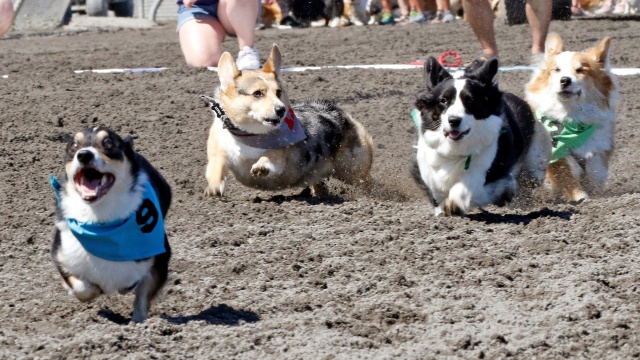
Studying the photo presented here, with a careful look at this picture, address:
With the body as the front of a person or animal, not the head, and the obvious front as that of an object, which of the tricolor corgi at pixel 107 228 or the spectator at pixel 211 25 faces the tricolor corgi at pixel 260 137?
the spectator

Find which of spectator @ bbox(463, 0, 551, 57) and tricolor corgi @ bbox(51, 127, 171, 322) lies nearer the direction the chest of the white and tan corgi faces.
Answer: the tricolor corgi

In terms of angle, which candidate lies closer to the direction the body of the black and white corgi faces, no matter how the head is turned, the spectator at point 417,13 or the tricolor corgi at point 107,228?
the tricolor corgi

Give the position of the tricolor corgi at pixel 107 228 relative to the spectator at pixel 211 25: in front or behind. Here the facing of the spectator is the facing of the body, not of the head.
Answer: in front

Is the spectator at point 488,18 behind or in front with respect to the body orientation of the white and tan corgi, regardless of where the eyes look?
behind

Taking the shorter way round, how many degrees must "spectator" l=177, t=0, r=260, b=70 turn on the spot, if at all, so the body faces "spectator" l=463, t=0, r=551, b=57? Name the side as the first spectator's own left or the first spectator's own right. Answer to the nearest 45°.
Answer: approximately 90° to the first spectator's own left

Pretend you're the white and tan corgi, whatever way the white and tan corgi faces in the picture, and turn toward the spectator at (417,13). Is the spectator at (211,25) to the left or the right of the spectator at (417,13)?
left

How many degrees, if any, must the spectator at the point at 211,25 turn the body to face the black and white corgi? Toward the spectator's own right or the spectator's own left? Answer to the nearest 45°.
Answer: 0° — they already face it

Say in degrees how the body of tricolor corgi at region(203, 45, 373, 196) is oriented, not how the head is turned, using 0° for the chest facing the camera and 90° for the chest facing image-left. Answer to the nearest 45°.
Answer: approximately 45°

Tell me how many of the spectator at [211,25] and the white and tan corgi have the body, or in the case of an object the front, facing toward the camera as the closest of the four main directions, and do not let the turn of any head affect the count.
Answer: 2
